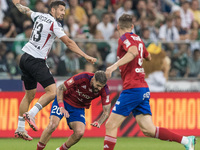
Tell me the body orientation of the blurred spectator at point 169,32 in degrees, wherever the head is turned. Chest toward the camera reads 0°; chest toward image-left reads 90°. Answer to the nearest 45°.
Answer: approximately 0°

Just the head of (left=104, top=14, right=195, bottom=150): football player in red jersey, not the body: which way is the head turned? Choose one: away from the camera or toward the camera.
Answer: away from the camera

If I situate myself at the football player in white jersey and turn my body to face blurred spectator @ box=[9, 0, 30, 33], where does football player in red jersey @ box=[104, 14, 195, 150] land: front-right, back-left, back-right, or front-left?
back-right

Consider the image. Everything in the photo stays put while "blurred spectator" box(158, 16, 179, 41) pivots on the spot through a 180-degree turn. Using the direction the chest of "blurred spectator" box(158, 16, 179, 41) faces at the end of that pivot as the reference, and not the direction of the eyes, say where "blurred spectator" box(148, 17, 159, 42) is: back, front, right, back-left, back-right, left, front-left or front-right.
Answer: left

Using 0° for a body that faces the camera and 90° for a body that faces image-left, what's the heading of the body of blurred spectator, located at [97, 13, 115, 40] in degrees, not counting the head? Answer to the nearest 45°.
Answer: approximately 0°

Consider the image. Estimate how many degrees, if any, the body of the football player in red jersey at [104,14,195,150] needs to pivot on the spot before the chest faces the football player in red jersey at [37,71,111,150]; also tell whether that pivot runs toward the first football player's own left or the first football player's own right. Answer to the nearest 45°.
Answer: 0° — they already face them

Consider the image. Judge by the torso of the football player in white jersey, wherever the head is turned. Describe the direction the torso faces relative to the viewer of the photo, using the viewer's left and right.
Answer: facing away from the viewer and to the right of the viewer

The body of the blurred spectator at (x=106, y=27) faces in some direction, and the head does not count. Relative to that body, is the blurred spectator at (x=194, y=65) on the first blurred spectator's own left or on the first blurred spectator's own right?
on the first blurred spectator's own left

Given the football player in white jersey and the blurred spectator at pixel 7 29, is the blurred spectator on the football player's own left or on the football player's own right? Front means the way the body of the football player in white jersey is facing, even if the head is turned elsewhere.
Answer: on the football player's own left

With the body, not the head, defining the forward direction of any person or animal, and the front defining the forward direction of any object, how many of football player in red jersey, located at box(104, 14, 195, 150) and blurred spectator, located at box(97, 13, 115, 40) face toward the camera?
1

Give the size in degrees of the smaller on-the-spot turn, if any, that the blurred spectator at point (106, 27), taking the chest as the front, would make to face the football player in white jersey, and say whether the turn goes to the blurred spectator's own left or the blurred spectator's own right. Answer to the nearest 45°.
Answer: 0° — they already face them

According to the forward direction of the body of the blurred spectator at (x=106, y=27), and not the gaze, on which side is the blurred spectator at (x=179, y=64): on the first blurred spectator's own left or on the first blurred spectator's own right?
on the first blurred spectator's own left
